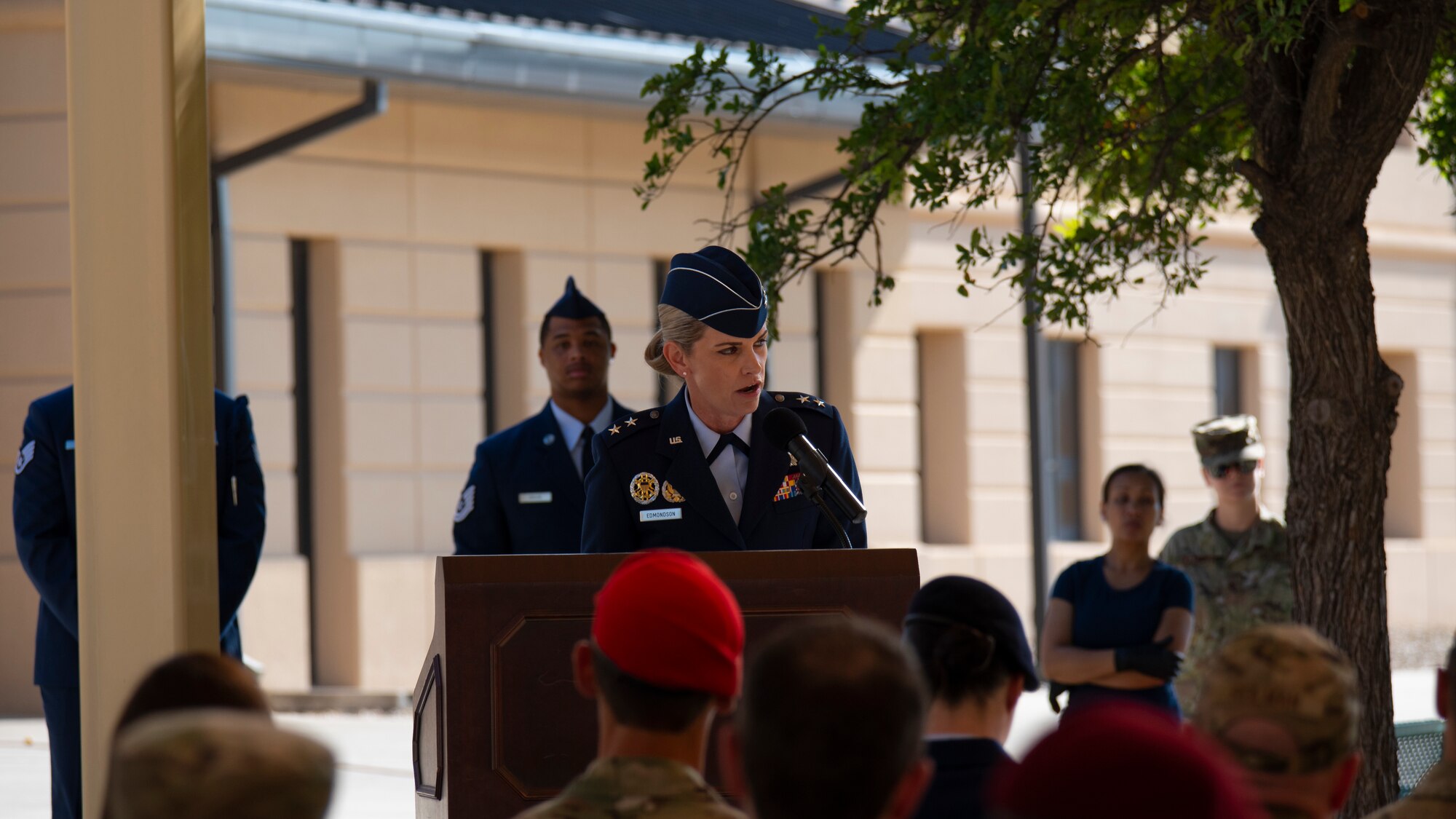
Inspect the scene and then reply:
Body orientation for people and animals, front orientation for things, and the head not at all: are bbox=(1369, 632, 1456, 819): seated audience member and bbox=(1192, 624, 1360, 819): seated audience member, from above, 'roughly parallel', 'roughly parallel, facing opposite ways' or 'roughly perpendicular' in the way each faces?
roughly parallel

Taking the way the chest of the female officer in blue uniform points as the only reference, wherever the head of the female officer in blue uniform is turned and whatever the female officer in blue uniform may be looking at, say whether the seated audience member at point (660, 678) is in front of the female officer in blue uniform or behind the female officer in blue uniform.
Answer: in front

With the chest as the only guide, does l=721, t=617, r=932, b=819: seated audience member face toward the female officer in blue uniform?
yes

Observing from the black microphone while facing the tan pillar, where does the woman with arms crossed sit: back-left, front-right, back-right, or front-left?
back-right

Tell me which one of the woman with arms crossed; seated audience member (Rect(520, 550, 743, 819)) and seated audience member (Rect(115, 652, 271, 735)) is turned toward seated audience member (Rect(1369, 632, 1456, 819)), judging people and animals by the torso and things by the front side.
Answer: the woman with arms crossed

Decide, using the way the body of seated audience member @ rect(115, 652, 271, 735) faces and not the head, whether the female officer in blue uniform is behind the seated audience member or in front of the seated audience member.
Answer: in front

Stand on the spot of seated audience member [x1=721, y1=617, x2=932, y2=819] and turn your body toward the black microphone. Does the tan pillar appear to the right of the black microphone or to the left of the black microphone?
left

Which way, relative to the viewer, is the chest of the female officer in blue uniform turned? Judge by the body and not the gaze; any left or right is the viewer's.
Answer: facing the viewer

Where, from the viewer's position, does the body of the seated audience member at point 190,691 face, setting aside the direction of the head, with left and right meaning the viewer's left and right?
facing away from the viewer

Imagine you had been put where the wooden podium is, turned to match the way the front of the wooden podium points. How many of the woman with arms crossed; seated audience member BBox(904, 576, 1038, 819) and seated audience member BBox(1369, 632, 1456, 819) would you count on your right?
0

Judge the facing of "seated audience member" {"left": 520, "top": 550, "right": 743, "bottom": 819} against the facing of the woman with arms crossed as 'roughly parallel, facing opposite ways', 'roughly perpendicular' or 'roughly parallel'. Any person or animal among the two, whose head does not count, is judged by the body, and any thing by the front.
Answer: roughly parallel, facing opposite ways

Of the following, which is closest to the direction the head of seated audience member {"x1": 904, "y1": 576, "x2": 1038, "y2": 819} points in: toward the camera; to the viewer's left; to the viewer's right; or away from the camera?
away from the camera

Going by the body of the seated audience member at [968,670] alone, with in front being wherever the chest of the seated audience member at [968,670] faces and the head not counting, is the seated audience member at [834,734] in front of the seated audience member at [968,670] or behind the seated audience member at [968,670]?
behind

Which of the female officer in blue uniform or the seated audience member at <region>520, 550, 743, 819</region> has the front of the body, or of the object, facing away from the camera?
the seated audience member

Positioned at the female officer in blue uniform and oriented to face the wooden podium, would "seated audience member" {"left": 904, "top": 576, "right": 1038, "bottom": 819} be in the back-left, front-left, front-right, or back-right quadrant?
front-left

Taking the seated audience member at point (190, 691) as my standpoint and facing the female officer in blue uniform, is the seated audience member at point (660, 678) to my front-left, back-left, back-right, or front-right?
front-right

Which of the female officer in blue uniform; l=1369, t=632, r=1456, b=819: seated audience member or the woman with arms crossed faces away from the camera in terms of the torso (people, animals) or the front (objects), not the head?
the seated audience member

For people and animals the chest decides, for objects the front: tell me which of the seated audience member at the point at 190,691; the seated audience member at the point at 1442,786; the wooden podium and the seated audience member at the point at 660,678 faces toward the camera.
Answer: the wooden podium

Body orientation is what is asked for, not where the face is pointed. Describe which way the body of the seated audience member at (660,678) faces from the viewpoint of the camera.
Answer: away from the camera
